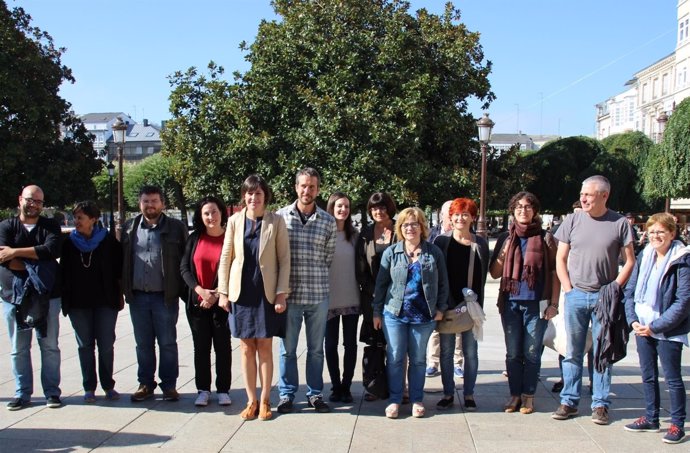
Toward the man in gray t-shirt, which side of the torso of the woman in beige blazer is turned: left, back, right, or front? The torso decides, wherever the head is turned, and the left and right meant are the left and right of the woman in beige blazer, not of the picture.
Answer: left

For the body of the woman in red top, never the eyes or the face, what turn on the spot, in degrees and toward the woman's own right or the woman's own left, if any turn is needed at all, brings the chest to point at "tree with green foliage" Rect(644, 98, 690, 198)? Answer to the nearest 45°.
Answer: approximately 135° to the woman's own left

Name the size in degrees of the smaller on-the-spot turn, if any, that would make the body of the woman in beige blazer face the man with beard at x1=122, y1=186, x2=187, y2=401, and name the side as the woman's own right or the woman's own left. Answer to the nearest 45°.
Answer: approximately 135° to the woman's own right

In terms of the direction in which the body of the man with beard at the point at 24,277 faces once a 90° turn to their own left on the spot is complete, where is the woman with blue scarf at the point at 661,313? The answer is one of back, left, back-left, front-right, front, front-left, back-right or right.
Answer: front-right

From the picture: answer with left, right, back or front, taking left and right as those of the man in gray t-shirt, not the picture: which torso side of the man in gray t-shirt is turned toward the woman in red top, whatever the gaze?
right

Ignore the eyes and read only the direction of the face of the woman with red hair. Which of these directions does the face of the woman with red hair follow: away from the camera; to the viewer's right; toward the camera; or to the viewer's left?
toward the camera

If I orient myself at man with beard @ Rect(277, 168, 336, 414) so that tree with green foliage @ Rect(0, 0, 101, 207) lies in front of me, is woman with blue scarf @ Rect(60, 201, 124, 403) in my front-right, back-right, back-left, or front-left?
front-left

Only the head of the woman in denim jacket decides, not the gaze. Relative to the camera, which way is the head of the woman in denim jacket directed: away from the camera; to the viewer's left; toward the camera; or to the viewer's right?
toward the camera

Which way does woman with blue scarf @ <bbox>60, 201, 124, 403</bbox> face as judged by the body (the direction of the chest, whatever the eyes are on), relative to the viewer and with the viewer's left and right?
facing the viewer

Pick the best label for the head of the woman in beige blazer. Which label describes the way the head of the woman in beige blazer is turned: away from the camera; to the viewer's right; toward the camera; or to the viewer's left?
toward the camera

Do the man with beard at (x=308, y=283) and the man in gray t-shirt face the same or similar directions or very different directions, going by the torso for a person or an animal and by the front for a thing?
same or similar directions

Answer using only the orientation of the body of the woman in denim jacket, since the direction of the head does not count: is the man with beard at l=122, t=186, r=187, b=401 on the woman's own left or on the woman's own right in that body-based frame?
on the woman's own right

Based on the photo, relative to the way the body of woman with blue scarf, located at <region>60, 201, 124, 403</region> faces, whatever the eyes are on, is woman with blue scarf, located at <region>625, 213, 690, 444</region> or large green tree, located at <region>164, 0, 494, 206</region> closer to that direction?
the woman with blue scarf

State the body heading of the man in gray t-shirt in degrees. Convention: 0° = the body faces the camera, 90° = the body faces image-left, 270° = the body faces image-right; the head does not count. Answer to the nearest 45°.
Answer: approximately 0°

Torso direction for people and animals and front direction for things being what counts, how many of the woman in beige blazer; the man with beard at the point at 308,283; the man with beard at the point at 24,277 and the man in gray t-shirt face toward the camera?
4

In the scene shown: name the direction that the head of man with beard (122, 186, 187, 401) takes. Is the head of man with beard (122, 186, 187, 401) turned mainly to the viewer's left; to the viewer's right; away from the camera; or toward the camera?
toward the camera

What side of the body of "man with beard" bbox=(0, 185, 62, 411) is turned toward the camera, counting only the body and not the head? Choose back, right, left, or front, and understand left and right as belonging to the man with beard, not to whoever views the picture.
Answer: front

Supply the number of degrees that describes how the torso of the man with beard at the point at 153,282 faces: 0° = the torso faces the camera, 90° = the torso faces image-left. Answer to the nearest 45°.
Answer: approximately 0°

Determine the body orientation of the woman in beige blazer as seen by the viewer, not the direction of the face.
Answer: toward the camera
